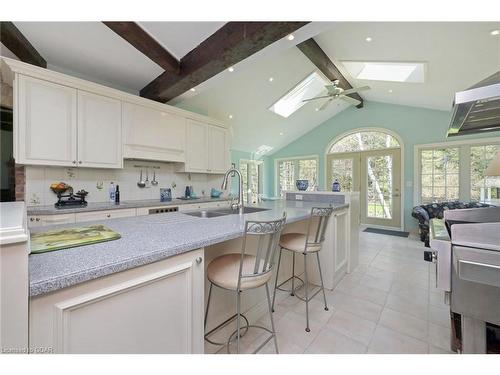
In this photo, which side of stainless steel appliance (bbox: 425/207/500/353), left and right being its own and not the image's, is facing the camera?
left

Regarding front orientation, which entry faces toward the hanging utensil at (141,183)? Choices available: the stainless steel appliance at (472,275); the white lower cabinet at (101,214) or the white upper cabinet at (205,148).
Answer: the stainless steel appliance

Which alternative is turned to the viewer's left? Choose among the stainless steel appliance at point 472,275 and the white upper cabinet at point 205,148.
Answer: the stainless steel appliance

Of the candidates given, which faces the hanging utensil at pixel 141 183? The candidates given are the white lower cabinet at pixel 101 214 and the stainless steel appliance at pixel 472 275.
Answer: the stainless steel appliance

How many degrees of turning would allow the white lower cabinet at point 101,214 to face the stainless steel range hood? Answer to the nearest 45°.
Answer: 0° — it already faces it

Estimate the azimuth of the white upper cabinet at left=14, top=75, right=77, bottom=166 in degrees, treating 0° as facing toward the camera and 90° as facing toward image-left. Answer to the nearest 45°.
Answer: approximately 315°

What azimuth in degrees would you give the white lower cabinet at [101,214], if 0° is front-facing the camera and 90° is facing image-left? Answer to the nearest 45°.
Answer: approximately 315°

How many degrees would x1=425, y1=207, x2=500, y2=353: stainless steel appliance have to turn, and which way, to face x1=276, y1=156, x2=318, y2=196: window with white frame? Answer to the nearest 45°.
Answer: approximately 45° to its right

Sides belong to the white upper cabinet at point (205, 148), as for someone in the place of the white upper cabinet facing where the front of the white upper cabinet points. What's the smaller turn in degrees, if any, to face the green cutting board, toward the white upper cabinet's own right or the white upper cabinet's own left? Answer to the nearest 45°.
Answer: approximately 45° to the white upper cabinet's own right
